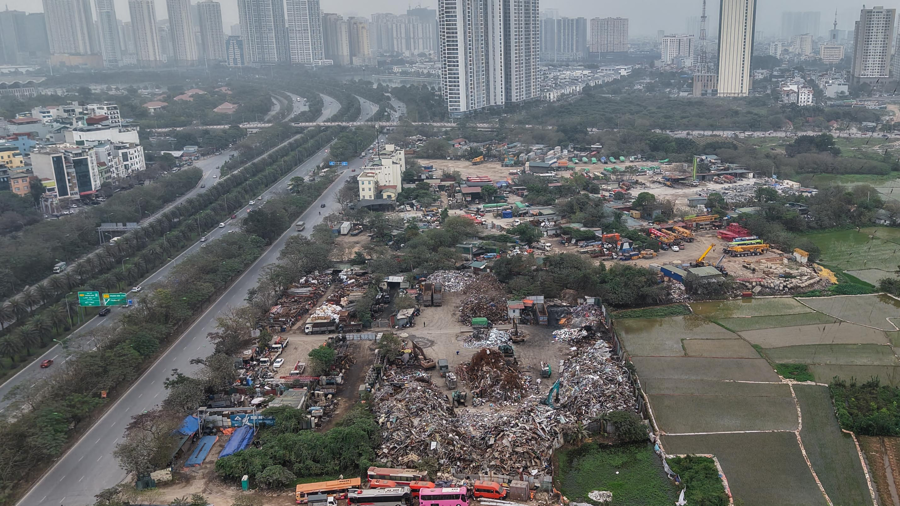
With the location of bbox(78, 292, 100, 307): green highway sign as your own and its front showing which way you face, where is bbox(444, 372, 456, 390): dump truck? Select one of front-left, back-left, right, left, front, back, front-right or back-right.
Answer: front-left

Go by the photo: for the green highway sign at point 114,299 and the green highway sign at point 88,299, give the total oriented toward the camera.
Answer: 2

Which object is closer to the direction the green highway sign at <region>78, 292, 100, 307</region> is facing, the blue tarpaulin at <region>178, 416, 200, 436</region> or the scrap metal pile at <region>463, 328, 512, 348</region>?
the blue tarpaulin

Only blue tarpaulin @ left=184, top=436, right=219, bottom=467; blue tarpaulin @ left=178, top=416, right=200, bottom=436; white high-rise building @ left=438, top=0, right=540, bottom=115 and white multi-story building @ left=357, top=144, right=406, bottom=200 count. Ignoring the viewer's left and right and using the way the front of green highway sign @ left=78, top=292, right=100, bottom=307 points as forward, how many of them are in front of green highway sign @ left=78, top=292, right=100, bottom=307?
2

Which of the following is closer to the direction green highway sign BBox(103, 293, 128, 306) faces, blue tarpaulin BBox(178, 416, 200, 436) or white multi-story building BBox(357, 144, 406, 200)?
the blue tarpaulin

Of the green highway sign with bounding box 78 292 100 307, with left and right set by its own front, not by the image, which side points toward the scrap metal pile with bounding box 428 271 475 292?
left

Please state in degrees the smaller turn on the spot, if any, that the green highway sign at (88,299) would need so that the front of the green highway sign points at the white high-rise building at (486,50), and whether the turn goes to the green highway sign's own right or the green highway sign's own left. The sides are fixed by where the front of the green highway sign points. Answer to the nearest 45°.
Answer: approximately 135° to the green highway sign's own left

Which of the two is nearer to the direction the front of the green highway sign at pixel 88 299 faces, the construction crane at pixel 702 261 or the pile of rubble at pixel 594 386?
the pile of rubble

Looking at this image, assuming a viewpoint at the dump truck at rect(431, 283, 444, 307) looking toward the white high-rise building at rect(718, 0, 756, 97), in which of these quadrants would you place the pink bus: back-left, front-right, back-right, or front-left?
back-right

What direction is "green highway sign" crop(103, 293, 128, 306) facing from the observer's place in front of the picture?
facing the viewer

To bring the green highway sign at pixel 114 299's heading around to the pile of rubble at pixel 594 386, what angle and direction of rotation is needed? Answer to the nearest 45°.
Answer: approximately 45° to its left

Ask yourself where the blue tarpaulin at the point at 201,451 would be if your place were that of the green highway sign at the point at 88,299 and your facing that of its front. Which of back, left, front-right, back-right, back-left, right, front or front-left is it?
front

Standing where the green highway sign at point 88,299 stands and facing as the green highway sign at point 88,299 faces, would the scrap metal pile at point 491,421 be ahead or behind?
ahead

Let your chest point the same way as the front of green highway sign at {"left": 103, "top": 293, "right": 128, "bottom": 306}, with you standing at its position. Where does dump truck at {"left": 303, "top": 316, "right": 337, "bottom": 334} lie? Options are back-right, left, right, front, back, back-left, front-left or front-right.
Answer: front-left

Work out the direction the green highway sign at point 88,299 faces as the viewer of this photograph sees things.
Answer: facing the viewer
